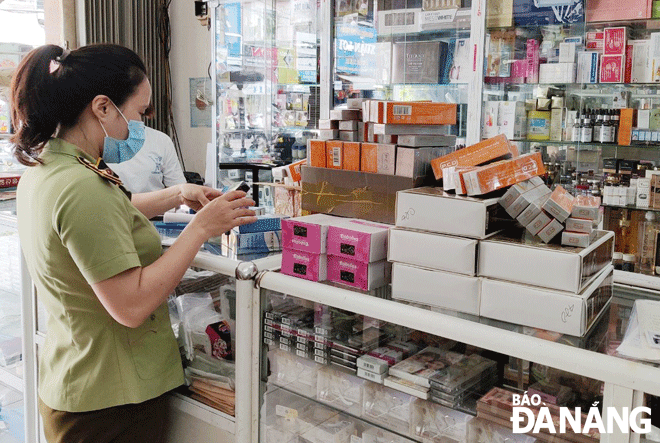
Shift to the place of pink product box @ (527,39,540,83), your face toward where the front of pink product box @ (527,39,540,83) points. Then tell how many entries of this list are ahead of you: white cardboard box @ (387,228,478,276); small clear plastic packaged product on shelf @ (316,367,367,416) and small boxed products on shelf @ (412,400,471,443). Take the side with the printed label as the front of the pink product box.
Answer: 3

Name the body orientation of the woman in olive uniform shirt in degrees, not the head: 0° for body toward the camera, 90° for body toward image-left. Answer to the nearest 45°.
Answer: approximately 270°

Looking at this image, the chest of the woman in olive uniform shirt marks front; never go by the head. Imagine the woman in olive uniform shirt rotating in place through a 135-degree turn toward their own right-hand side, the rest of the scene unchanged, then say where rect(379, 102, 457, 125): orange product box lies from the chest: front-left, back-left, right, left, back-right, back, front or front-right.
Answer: back-left

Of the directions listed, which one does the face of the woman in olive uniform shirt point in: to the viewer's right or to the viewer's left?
to the viewer's right

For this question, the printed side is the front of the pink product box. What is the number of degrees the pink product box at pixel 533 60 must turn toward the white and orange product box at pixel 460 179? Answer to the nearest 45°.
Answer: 0° — it already faces it

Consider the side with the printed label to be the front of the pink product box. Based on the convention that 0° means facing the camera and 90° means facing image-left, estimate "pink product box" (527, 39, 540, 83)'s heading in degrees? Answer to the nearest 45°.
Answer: approximately 0°

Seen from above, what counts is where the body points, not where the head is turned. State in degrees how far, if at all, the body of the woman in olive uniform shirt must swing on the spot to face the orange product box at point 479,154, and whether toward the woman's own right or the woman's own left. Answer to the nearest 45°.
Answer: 0° — they already face it

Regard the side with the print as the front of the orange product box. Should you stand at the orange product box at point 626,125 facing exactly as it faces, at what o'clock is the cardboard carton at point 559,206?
The cardboard carton is roughly at 12 o'clock from the orange product box.

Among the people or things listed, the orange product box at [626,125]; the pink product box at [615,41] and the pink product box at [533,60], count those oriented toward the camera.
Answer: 3

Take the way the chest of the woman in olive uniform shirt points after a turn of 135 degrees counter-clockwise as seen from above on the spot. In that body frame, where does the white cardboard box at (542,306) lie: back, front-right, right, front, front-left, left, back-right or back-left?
back

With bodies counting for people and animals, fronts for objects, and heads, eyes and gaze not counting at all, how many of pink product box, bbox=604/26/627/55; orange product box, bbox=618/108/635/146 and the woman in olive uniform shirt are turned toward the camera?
2

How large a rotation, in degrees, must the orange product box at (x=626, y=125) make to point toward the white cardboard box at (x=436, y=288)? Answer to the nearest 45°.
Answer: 0° — it already faces it
